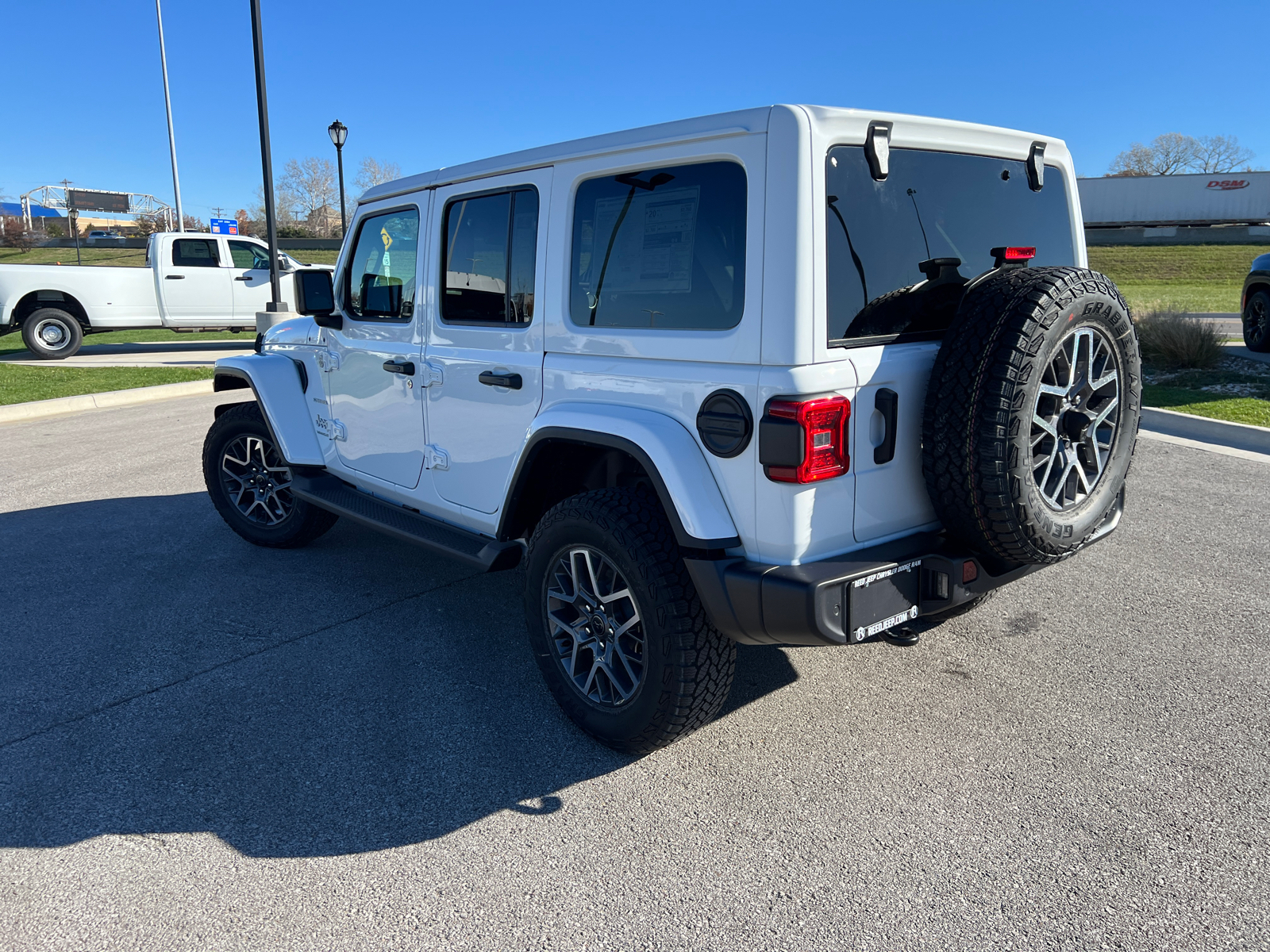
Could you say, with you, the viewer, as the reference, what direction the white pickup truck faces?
facing to the right of the viewer

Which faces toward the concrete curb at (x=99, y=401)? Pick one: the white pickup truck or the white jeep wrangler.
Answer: the white jeep wrangler

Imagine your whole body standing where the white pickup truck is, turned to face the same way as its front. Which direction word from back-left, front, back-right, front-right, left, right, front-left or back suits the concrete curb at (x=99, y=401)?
right

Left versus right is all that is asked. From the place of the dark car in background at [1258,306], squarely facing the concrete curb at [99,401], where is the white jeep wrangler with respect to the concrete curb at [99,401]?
left

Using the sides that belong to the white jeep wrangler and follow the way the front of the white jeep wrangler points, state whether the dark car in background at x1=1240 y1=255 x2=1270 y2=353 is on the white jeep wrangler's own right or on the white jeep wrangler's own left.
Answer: on the white jeep wrangler's own right

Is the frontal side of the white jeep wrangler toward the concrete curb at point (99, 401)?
yes

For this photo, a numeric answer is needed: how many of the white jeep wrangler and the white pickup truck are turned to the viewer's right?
1

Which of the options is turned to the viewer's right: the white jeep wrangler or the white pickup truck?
the white pickup truck

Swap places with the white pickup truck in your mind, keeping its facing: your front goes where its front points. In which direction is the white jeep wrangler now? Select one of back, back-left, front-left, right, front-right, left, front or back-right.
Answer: right

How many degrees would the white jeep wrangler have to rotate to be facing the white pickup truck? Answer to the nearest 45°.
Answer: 0° — it already faces it

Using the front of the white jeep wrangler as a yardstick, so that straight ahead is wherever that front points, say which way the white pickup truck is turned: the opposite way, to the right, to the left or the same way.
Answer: to the right

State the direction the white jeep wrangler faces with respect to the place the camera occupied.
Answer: facing away from the viewer and to the left of the viewer
